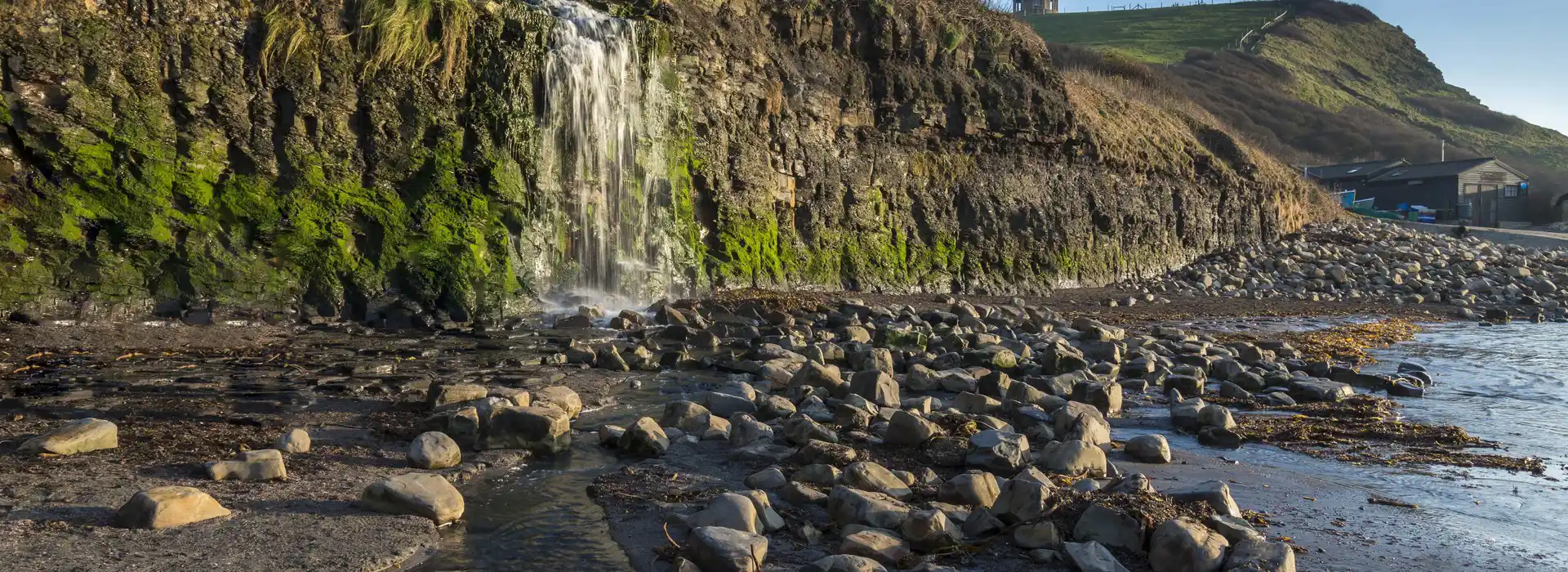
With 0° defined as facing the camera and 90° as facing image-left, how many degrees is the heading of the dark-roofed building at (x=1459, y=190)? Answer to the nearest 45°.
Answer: approximately 315°

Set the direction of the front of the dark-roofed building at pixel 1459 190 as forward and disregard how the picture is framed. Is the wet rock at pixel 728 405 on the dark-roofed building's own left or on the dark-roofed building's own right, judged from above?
on the dark-roofed building's own right

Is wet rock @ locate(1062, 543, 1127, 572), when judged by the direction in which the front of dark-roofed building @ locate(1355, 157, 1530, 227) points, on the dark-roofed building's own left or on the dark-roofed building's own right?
on the dark-roofed building's own right

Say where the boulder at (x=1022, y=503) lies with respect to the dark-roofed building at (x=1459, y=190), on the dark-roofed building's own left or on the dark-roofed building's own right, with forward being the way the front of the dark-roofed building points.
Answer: on the dark-roofed building's own right

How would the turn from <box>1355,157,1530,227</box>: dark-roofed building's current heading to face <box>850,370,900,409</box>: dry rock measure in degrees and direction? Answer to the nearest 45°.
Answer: approximately 45° to its right

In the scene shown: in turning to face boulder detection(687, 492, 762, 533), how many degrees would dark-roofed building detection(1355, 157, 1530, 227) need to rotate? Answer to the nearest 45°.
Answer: approximately 45° to its right

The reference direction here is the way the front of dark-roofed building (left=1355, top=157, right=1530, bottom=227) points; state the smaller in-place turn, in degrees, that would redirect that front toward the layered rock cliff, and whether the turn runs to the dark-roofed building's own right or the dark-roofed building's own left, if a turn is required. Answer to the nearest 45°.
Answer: approximately 45° to the dark-roofed building's own right

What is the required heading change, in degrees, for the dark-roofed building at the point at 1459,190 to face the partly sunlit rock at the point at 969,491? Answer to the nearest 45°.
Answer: approximately 45° to its right

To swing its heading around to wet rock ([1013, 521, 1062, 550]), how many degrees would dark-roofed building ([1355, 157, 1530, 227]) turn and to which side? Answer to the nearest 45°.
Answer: approximately 45° to its right

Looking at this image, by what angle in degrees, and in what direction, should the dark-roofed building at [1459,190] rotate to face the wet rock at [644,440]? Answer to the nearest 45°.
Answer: approximately 45° to its right

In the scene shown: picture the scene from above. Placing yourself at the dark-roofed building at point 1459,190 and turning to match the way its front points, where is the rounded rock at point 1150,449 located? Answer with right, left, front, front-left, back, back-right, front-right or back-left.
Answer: front-right

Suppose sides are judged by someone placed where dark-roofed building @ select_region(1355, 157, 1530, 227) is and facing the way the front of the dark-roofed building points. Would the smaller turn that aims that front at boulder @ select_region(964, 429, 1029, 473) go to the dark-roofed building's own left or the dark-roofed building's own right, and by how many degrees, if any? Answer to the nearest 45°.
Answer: approximately 45° to the dark-roofed building's own right

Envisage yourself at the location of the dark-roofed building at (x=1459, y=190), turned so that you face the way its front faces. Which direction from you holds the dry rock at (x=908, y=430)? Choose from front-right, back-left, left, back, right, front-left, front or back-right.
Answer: front-right
